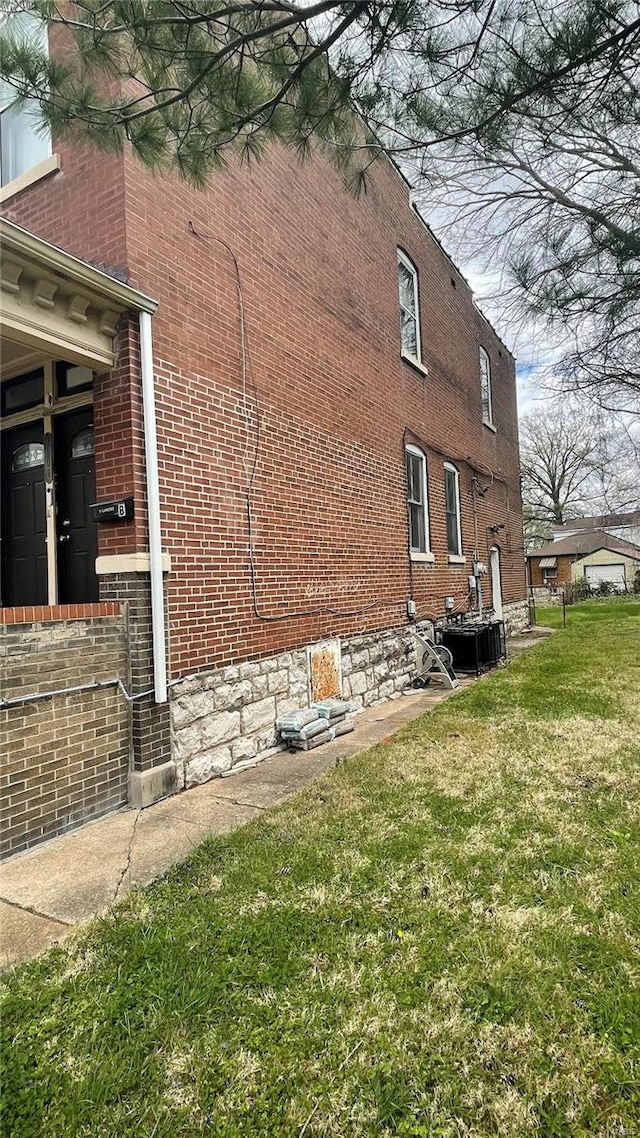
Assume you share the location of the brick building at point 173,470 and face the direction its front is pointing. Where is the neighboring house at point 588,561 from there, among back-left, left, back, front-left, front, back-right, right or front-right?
back

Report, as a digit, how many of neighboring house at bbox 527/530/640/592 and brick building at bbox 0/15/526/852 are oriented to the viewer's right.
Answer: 0

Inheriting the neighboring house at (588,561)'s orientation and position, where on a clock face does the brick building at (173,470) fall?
The brick building is roughly at 12 o'clock from the neighboring house.

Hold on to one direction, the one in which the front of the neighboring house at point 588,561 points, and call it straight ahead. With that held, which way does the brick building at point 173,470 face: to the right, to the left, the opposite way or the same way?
the same way

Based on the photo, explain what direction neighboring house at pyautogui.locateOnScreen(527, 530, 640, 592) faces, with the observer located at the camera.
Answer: facing the viewer

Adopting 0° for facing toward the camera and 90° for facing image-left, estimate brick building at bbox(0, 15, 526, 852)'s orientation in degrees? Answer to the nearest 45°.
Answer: approximately 45°
